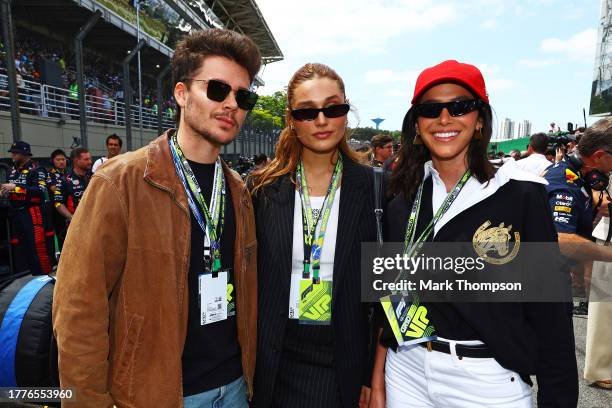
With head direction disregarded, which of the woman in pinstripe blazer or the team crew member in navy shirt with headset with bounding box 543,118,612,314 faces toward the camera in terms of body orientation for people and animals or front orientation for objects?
the woman in pinstripe blazer

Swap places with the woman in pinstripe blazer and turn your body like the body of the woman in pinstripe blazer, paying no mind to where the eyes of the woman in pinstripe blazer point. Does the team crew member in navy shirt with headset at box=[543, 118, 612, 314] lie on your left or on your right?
on your left

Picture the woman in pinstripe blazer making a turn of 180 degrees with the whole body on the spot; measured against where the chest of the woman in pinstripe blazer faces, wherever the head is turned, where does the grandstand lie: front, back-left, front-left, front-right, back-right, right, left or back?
front-left

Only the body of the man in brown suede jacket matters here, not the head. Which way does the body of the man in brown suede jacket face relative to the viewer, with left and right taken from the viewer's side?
facing the viewer and to the right of the viewer

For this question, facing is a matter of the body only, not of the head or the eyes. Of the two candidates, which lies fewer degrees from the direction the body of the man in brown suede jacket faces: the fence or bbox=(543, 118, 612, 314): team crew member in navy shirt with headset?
the team crew member in navy shirt with headset

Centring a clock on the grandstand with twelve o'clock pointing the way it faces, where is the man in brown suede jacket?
The man in brown suede jacket is roughly at 1 o'clock from the grandstand.

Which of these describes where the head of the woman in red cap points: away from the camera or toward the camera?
toward the camera

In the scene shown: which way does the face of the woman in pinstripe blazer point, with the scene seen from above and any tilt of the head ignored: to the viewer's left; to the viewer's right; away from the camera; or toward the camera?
toward the camera
